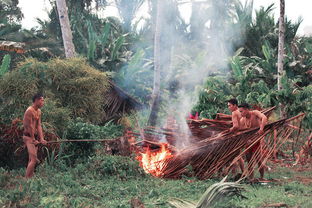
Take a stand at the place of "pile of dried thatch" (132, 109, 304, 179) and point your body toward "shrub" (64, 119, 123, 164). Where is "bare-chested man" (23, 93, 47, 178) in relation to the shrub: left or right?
left

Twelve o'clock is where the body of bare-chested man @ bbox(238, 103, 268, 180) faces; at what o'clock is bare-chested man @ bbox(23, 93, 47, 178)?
bare-chested man @ bbox(23, 93, 47, 178) is roughly at 1 o'clock from bare-chested man @ bbox(238, 103, 268, 180).

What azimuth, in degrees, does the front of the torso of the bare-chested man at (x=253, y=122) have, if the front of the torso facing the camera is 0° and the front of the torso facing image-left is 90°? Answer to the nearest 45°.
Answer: approximately 45°

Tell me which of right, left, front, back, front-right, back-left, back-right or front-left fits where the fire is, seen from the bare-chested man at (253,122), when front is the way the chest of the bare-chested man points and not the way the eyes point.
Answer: front-right

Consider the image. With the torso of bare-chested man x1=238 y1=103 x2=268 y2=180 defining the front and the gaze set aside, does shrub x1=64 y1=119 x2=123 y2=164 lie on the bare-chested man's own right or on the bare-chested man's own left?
on the bare-chested man's own right
